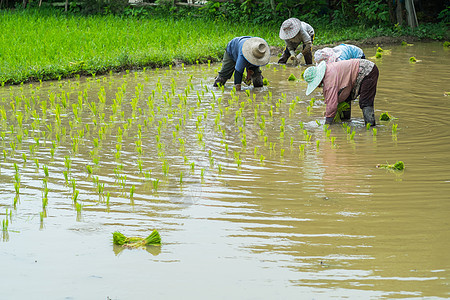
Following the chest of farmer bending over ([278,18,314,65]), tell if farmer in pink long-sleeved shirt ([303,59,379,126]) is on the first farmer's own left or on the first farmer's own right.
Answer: on the first farmer's own left

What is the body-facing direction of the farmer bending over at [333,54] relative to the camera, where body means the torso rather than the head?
to the viewer's left

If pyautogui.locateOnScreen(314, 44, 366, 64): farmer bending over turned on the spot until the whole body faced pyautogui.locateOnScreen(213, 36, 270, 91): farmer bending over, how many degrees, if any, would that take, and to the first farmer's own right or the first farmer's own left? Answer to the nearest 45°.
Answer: approximately 45° to the first farmer's own right

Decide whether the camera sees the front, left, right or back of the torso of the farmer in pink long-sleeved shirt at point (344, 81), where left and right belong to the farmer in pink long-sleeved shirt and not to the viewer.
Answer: left

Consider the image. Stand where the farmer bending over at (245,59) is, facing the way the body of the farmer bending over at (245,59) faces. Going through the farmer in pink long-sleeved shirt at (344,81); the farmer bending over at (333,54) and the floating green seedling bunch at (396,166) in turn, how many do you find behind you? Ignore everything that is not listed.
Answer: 0

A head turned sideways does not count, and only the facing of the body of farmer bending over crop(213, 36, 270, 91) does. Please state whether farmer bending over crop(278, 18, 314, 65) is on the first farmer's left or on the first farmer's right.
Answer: on the first farmer's left

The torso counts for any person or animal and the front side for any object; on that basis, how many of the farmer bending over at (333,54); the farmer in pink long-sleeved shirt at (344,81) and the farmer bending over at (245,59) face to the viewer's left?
2

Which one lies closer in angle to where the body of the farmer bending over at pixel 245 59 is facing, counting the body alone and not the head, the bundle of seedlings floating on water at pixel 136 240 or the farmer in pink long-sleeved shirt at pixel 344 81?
the farmer in pink long-sleeved shirt

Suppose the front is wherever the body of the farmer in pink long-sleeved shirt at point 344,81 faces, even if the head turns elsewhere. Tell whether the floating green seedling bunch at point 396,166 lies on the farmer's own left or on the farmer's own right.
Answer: on the farmer's own left

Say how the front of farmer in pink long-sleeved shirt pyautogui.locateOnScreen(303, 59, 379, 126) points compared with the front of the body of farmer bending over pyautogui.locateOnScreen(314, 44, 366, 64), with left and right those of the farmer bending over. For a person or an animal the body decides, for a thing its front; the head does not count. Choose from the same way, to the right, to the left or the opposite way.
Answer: the same way

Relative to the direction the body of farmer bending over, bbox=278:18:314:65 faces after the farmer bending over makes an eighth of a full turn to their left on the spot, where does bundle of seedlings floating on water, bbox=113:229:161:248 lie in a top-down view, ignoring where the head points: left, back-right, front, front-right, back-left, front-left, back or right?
front

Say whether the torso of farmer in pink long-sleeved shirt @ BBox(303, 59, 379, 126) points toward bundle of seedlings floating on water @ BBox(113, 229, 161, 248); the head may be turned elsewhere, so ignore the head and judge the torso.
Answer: no
